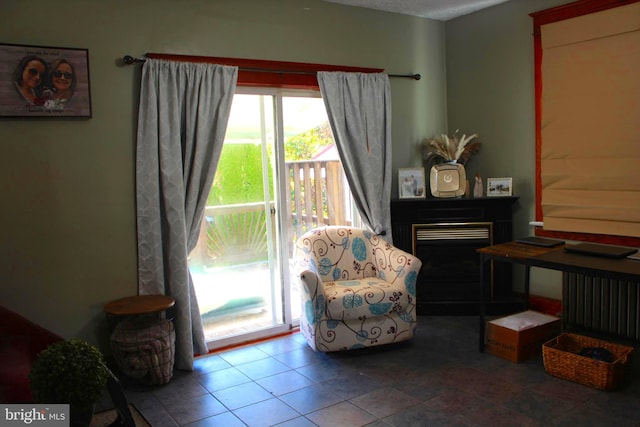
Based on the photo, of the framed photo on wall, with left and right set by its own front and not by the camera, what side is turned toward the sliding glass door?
left

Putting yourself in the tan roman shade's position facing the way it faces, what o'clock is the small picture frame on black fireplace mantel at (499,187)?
The small picture frame on black fireplace mantel is roughly at 2 o'clock from the tan roman shade.

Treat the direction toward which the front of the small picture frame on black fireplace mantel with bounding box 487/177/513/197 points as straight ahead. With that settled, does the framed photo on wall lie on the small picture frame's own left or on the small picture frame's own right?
on the small picture frame's own right

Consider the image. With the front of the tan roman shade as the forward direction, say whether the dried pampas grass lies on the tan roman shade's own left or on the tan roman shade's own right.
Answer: on the tan roman shade's own right

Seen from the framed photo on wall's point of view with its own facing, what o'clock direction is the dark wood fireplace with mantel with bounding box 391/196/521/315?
The dark wood fireplace with mantel is roughly at 9 o'clock from the framed photo on wall.

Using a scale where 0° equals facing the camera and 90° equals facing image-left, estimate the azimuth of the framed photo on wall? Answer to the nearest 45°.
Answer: approximately 0°

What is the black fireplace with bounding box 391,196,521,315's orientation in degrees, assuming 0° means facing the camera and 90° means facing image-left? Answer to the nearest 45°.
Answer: approximately 0°

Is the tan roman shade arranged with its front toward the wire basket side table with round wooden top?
yes
